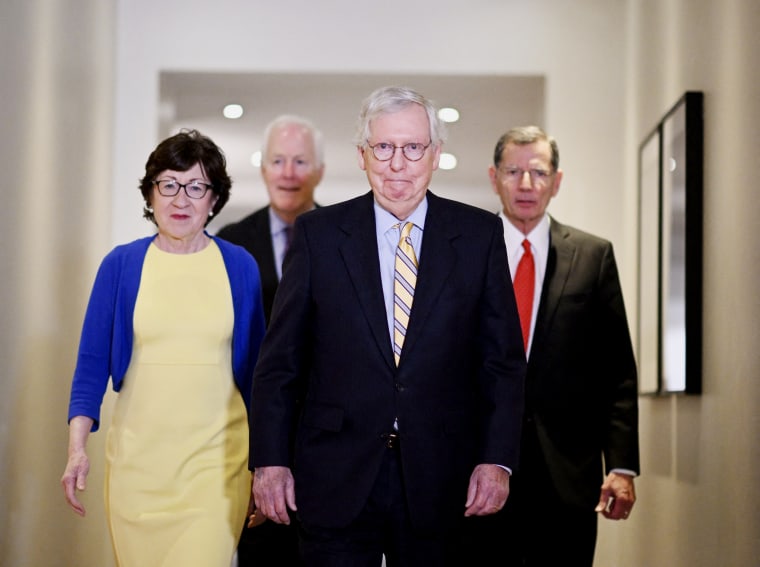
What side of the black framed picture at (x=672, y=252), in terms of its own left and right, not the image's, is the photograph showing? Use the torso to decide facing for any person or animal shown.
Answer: left

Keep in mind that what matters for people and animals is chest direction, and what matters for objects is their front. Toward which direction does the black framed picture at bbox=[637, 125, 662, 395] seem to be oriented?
to the viewer's left

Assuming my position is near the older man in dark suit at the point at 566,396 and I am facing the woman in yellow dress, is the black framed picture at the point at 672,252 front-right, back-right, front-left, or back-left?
back-right

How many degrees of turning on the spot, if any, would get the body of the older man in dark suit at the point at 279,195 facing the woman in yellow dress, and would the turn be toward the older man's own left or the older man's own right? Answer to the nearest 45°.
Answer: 0° — they already face them

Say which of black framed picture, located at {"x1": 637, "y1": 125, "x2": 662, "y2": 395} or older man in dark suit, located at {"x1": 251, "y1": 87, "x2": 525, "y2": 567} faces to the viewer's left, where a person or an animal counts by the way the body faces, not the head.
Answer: the black framed picture

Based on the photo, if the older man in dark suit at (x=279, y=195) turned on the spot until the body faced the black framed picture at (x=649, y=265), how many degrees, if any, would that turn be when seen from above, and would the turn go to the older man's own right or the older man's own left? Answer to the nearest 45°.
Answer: approximately 90° to the older man's own left

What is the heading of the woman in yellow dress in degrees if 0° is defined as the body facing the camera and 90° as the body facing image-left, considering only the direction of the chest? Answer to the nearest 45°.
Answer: approximately 0°

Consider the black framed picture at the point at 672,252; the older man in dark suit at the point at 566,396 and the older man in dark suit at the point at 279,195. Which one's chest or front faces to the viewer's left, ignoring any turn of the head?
the black framed picture
